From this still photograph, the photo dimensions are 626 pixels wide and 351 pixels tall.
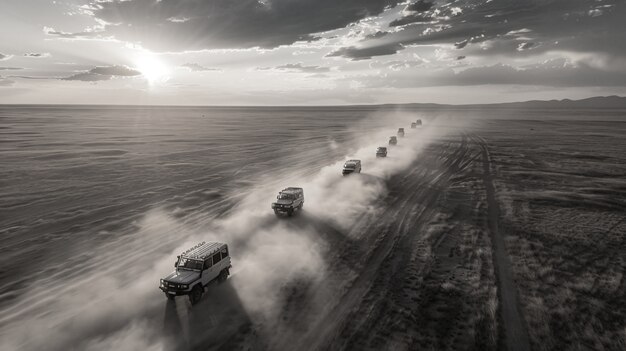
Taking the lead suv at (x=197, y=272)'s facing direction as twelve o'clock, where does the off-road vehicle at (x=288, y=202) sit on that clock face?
The off-road vehicle is roughly at 6 o'clock from the lead suv.

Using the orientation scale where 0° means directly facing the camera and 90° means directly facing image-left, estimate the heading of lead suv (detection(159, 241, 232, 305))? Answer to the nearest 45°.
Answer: approximately 45°

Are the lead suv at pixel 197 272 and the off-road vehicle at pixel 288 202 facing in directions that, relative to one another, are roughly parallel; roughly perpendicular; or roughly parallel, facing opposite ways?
roughly parallel

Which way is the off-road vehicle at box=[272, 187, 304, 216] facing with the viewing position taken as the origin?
facing the viewer and to the left of the viewer

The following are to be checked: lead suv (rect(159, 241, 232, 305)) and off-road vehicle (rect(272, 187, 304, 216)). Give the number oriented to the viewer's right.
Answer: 0

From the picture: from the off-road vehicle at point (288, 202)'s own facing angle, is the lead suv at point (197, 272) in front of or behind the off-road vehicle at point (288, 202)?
in front
